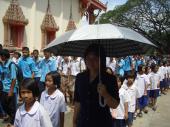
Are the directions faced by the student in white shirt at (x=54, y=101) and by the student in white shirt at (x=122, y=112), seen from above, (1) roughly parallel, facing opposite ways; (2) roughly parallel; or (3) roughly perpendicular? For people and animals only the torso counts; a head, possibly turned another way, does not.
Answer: roughly parallel

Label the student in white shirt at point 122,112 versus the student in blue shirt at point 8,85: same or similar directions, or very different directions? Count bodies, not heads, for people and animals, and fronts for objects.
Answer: same or similar directions

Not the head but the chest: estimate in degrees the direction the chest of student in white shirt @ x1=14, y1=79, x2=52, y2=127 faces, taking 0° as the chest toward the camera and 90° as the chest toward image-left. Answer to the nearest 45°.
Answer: approximately 45°

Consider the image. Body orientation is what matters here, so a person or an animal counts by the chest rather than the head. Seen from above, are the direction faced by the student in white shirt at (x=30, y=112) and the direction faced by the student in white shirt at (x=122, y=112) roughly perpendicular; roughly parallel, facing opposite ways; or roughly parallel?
roughly parallel

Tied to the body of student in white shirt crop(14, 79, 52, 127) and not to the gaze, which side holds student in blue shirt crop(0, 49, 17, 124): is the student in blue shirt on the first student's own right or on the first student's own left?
on the first student's own right

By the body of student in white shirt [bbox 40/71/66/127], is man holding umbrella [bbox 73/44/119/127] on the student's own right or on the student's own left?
on the student's own left

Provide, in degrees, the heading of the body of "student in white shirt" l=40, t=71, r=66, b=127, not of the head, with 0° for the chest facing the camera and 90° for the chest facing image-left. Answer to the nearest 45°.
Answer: approximately 45°

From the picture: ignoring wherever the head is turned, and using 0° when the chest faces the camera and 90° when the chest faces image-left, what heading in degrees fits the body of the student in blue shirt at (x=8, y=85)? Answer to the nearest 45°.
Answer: approximately 45°

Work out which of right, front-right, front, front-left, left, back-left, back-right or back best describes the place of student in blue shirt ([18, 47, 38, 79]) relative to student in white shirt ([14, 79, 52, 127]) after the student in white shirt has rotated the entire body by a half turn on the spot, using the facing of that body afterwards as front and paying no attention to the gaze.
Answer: front-left

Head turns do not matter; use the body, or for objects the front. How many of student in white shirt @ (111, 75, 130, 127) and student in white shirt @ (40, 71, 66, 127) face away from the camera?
0
